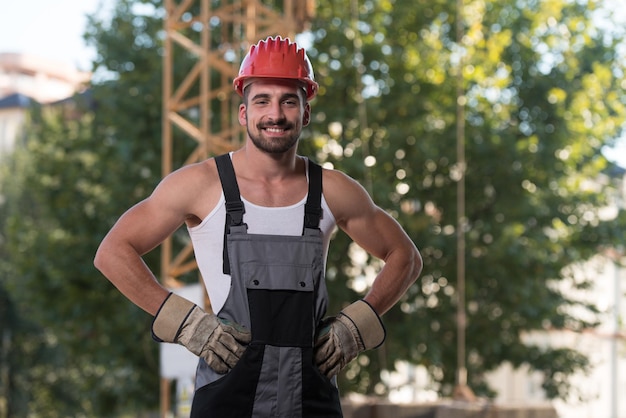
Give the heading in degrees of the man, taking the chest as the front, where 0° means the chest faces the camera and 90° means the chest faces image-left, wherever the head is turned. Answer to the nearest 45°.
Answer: approximately 0°

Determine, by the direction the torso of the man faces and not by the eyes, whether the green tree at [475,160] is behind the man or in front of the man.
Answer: behind
